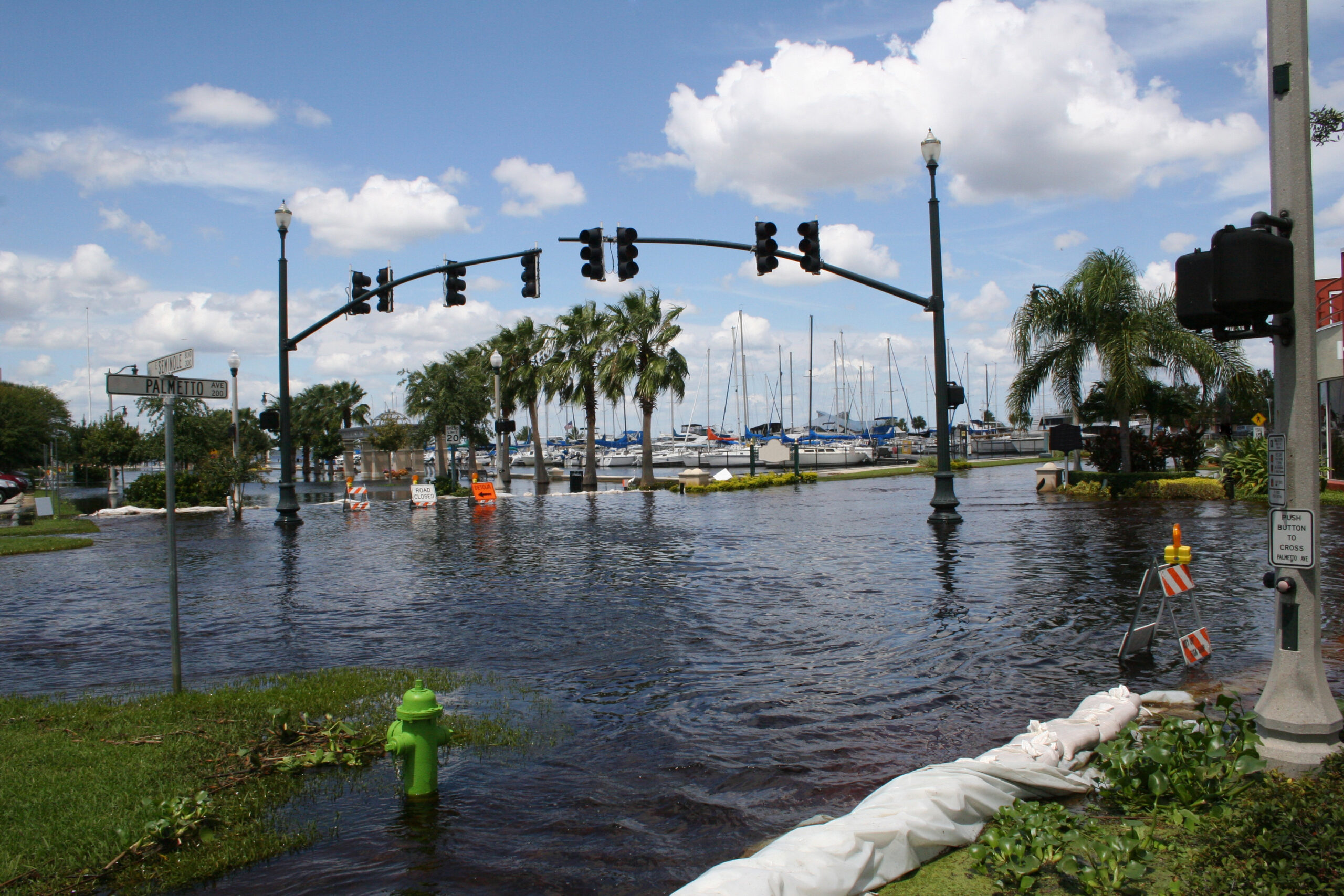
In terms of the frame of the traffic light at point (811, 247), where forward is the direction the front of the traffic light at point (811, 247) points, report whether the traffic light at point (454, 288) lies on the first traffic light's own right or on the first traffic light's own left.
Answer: on the first traffic light's own right

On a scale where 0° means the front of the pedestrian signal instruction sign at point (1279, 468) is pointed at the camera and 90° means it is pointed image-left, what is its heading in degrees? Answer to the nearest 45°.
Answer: approximately 45°

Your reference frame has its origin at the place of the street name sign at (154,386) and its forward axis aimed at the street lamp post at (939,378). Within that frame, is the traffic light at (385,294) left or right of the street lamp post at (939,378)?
left

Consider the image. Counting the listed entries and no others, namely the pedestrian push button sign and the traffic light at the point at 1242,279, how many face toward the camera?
1

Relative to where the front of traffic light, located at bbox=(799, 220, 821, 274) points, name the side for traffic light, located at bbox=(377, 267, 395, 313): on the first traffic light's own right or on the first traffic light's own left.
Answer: on the first traffic light's own right

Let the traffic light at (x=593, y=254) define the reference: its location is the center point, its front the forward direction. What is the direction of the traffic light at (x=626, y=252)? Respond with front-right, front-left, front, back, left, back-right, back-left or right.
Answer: back-left

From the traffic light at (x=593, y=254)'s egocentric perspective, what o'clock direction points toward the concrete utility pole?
The concrete utility pole is roughly at 10 o'clock from the traffic light.

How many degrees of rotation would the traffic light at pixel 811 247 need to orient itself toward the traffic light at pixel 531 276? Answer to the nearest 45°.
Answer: approximately 45° to its right

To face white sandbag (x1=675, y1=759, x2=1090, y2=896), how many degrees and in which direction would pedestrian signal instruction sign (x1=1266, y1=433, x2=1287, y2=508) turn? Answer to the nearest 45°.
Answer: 0° — it already faces it

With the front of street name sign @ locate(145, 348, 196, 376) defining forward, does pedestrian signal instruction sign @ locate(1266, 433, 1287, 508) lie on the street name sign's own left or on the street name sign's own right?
on the street name sign's own left
